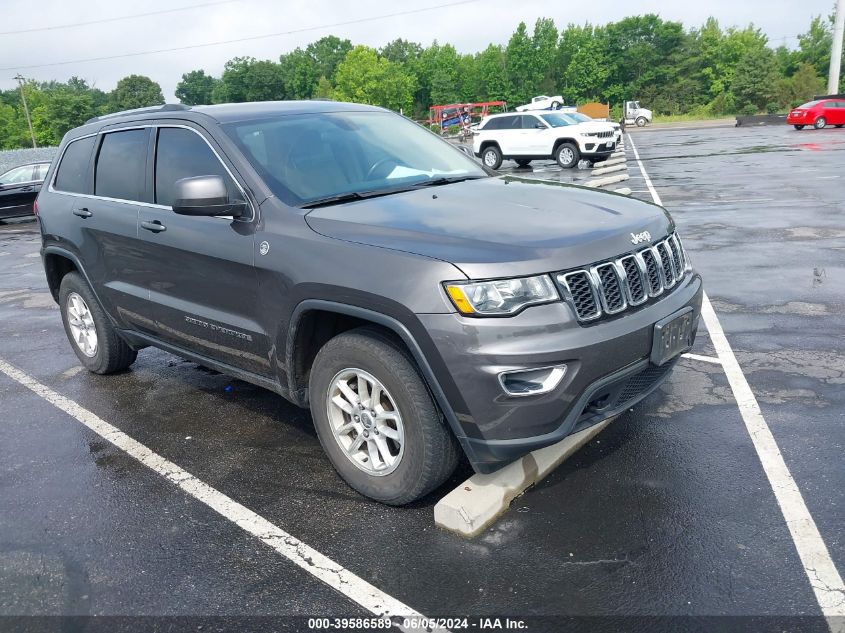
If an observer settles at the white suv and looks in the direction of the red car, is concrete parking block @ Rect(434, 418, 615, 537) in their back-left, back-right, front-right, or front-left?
back-right

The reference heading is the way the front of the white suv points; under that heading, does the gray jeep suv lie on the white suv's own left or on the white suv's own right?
on the white suv's own right

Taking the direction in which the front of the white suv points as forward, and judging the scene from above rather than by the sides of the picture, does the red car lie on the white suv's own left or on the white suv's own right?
on the white suv's own left

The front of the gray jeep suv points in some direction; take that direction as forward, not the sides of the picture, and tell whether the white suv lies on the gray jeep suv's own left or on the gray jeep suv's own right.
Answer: on the gray jeep suv's own left

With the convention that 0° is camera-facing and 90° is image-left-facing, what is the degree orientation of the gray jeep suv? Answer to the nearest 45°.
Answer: approximately 315°

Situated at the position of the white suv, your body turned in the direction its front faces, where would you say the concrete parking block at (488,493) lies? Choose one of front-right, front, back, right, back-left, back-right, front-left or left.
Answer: front-right

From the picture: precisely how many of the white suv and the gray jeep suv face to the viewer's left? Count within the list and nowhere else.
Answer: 0

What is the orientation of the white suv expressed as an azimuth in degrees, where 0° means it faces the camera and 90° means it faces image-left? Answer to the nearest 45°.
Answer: approximately 315°

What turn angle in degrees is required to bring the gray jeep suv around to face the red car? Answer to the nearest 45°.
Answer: approximately 90° to its left

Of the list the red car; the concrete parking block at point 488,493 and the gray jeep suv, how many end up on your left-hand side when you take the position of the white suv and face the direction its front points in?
1
